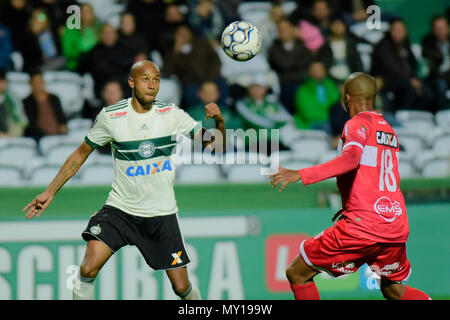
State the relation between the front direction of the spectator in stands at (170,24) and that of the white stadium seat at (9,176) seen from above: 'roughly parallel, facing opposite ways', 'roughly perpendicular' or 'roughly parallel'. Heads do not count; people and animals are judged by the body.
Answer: roughly parallel

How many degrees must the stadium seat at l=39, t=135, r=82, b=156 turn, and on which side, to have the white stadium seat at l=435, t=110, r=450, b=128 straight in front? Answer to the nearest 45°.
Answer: approximately 90° to its left

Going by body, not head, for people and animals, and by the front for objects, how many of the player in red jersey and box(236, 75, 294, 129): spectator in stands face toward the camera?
1

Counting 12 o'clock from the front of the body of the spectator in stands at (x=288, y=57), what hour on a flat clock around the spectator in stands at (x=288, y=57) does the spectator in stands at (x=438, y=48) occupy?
the spectator in stands at (x=438, y=48) is roughly at 8 o'clock from the spectator in stands at (x=288, y=57).

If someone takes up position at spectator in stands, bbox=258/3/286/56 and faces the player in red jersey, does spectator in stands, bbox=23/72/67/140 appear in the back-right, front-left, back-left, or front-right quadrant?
front-right

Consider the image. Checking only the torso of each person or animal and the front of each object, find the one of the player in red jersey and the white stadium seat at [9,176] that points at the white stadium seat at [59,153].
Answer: the player in red jersey

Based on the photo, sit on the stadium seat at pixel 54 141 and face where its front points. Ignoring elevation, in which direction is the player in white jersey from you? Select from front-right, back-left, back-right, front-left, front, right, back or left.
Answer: front

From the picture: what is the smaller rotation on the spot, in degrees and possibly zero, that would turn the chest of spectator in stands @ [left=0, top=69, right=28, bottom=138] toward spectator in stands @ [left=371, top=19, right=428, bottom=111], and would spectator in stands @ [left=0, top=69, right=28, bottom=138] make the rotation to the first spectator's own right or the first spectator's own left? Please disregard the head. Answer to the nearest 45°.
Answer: approximately 90° to the first spectator's own left

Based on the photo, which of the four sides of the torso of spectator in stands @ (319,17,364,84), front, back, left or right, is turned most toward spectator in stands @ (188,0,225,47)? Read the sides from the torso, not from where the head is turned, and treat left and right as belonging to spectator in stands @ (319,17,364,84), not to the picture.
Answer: right

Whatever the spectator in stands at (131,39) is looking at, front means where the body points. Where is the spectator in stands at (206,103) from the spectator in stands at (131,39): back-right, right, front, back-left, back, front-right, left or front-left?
front-left

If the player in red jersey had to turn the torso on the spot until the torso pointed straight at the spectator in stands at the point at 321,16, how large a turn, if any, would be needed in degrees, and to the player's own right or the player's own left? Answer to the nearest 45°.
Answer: approximately 45° to the player's own right

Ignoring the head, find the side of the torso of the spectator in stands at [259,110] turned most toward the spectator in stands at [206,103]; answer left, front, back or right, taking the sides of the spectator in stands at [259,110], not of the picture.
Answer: right

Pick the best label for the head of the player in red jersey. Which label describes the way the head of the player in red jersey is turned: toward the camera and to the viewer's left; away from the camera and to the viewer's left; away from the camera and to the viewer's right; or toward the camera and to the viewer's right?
away from the camera and to the viewer's left

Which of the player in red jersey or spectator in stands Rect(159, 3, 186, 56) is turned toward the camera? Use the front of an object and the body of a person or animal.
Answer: the spectator in stands

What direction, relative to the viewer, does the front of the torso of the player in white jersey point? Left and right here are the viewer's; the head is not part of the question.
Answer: facing the viewer

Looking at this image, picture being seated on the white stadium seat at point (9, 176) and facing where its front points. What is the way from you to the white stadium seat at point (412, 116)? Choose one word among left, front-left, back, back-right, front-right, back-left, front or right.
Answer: left

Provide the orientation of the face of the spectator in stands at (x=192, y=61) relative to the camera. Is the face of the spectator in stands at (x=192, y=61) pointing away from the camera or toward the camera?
toward the camera

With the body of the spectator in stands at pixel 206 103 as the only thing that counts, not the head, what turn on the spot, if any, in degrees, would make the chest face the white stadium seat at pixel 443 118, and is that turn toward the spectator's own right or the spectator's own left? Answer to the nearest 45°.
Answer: approximately 90° to the spectator's own left

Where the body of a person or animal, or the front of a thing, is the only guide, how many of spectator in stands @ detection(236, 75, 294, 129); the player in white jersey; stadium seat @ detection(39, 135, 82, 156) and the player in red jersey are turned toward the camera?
3
